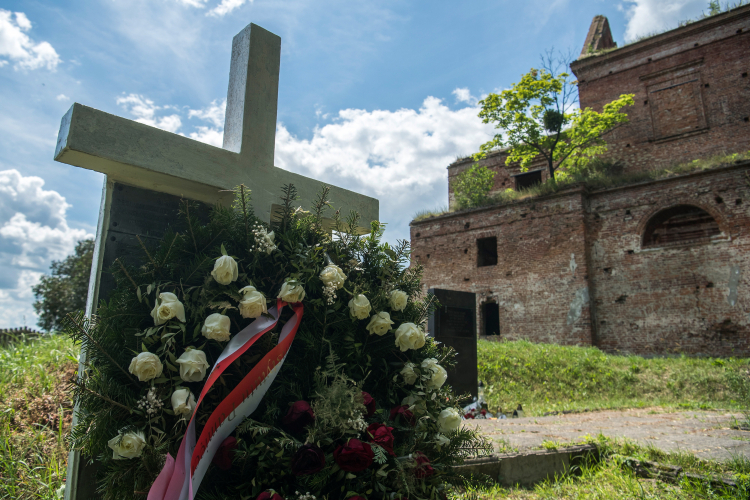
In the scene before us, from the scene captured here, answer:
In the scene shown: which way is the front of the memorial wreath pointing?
toward the camera

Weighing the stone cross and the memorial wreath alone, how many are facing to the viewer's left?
0

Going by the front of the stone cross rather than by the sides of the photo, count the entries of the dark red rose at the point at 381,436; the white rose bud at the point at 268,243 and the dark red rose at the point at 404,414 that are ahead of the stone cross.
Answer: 3

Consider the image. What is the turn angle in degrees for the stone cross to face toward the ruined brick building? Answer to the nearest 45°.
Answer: approximately 90° to its left

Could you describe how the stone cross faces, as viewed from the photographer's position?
facing the viewer and to the right of the viewer

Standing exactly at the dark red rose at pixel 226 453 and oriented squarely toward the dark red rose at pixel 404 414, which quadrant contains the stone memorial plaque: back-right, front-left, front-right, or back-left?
front-left

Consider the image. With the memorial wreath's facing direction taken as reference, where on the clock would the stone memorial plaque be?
The stone memorial plaque is roughly at 7 o'clock from the memorial wreath.

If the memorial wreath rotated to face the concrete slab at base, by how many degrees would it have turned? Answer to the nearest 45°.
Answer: approximately 135° to its left

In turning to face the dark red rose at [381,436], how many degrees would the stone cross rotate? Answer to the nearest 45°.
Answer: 0° — it already faces it
